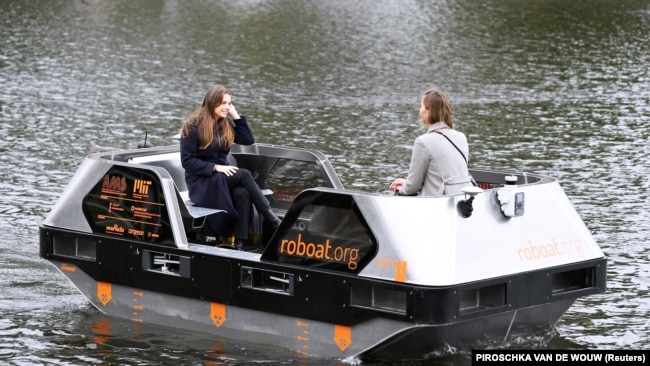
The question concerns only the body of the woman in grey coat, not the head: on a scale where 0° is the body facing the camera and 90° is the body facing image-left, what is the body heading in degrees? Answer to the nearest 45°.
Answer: approximately 135°

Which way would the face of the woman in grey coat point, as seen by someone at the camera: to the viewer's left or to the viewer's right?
to the viewer's left

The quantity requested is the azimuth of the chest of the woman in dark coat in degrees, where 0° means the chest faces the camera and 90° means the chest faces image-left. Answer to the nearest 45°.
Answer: approximately 315°
